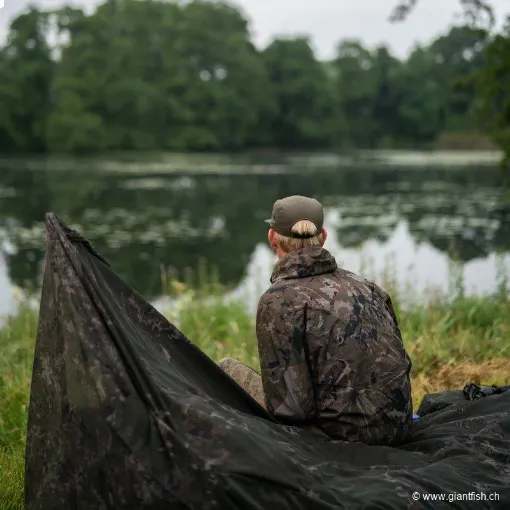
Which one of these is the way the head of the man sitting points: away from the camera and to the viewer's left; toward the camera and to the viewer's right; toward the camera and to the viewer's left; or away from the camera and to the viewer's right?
away from the camera and to the viewer's left

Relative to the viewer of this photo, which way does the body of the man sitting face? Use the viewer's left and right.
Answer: facing away from the viewer and to the left of the viewer
